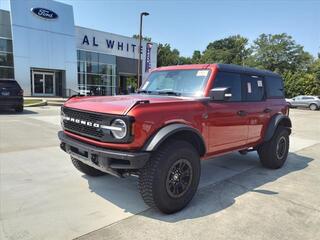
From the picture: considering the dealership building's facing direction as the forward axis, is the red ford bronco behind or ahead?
ahead

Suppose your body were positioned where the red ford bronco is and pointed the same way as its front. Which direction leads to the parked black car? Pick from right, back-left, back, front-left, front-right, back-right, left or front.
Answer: right

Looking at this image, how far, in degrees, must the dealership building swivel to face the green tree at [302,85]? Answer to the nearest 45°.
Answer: approximately 45° to its left

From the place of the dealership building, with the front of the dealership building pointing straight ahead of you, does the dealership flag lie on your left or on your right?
on your left

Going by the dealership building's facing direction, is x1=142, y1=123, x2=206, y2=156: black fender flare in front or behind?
in front

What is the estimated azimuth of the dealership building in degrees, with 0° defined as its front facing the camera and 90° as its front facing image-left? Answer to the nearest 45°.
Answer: approximately 315°

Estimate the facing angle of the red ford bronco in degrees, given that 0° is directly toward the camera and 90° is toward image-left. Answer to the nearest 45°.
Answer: approximately 45°

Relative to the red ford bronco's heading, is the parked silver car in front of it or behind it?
behind
